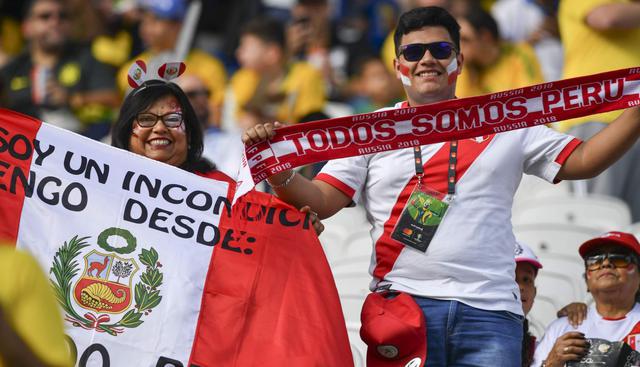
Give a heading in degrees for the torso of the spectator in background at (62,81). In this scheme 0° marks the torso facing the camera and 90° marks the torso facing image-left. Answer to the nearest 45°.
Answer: approximately 0°

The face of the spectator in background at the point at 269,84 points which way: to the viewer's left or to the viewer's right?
to the viewer's left

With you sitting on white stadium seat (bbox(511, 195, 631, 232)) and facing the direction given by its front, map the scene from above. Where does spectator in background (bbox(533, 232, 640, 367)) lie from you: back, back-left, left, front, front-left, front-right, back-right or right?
front

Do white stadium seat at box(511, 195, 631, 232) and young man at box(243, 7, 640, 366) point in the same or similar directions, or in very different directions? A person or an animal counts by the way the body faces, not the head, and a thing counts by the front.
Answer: same or similar directions

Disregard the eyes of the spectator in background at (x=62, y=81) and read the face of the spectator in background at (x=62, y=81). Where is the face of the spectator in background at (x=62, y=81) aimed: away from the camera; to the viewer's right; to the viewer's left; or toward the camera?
toward the camera

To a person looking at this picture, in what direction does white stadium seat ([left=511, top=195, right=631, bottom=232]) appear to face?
facing the viewer

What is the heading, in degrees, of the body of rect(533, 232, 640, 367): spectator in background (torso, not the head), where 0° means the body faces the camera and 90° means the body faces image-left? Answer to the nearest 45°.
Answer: approximately 0°

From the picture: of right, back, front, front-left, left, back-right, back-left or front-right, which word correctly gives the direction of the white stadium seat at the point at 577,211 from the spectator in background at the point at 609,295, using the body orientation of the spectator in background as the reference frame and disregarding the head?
back

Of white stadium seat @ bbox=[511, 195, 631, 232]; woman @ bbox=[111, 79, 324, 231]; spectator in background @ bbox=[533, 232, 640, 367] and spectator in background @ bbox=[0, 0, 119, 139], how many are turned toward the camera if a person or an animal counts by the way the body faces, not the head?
4

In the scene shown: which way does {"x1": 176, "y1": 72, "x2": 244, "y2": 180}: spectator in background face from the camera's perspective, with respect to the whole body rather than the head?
toward the camera
